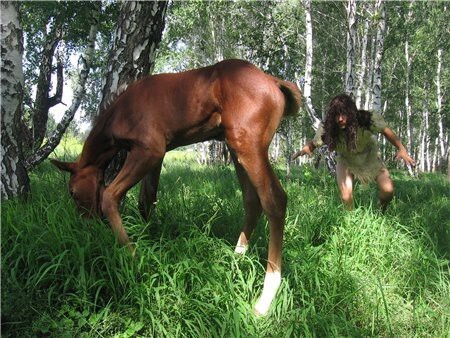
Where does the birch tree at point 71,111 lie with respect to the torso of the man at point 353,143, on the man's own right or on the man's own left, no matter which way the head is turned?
on the man's own right

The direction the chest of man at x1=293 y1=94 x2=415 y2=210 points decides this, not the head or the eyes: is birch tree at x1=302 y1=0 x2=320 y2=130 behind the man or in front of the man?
behind

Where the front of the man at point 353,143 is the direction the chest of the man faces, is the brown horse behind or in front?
in front

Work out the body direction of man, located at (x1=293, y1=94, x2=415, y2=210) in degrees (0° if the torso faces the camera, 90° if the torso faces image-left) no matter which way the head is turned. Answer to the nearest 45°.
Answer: approximately 0°

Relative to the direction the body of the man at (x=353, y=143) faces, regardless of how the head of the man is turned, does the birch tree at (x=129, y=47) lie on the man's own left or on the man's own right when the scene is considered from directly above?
on the man's own right

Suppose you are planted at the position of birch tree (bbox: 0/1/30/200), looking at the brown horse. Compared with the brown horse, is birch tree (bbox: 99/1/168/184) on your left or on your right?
left

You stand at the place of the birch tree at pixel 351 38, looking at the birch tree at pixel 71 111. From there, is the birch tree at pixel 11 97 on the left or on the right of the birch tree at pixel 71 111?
left

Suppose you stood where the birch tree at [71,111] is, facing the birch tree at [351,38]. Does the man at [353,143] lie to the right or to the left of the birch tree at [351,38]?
right

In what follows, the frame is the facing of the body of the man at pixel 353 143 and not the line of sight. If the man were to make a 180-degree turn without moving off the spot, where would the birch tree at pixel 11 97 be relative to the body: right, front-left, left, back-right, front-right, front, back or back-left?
back-left

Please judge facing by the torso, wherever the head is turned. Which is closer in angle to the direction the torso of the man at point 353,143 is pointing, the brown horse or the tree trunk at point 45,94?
the brown horse

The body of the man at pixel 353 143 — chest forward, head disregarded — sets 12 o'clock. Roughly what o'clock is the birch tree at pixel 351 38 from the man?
The birch tree is roughly at 6 o'clock from the man.
